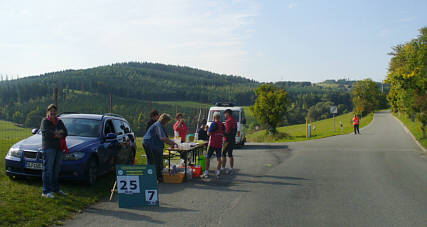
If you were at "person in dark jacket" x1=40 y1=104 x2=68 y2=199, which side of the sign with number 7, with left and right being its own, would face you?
right

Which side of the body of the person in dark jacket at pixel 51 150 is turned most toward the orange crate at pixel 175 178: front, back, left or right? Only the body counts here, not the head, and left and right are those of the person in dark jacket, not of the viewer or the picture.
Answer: left

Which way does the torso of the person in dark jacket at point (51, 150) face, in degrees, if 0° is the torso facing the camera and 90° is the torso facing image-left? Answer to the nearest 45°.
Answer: approximately 315°

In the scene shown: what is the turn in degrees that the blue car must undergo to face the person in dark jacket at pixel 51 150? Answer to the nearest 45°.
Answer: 0° — it already faces them

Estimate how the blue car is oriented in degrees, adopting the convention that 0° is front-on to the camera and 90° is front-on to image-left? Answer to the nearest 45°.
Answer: approximately 45°

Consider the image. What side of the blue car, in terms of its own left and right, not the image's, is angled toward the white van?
back
